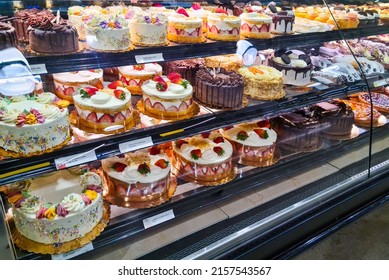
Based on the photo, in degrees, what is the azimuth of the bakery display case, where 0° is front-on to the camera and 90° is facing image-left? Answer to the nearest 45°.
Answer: approximately 315°
